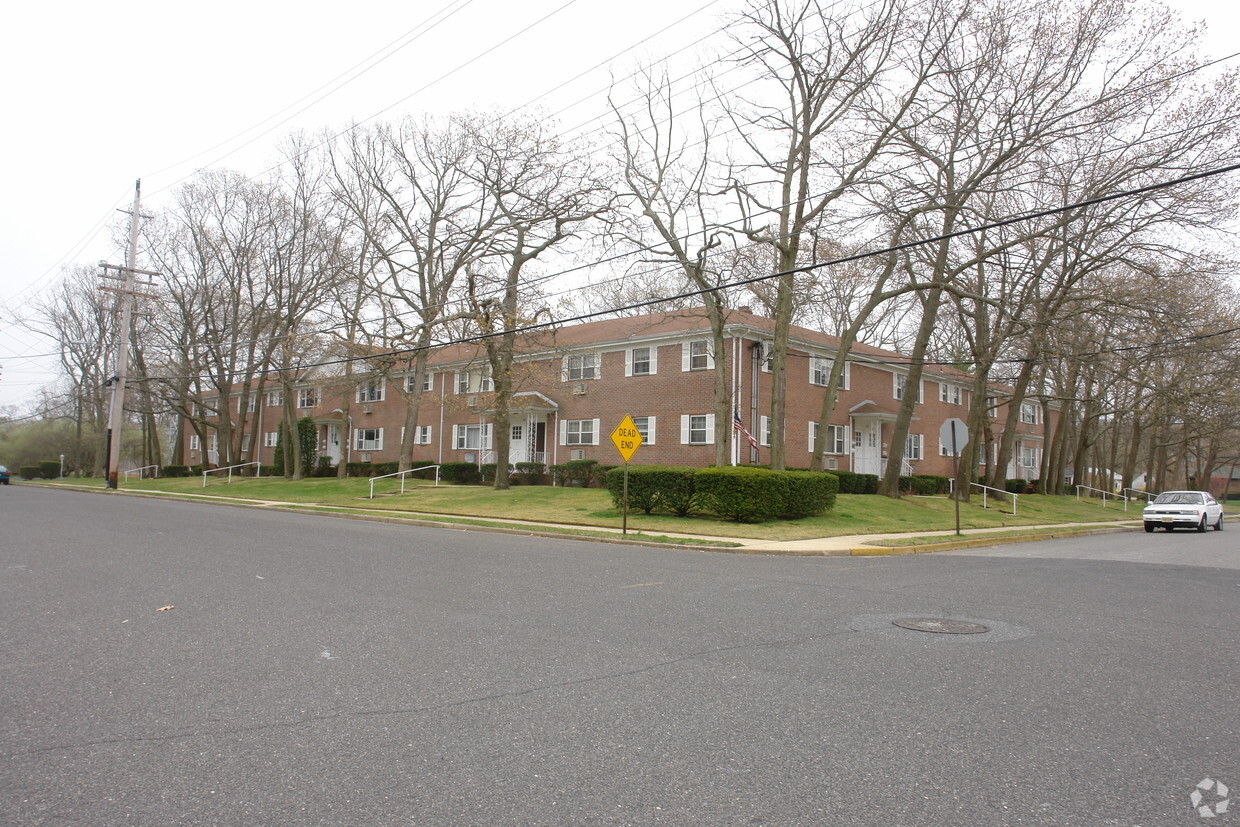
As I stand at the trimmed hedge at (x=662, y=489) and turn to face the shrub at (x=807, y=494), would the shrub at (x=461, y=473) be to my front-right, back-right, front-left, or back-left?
back-left

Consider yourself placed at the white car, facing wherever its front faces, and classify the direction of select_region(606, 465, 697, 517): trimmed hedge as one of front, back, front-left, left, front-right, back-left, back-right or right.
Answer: front

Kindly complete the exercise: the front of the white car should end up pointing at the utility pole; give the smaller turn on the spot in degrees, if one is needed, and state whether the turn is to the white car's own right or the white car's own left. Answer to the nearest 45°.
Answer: approximately 45° to the white car's own right

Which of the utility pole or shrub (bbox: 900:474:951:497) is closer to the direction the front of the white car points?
the utility pole

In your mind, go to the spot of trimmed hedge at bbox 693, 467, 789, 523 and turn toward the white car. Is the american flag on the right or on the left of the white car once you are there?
left

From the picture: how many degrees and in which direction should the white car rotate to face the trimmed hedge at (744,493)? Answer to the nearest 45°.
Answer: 0° — it already faces it

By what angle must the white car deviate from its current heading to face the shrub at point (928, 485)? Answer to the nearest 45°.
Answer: approximately 90° to its right

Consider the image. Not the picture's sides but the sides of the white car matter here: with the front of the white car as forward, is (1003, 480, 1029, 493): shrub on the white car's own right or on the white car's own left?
on the white car's own right

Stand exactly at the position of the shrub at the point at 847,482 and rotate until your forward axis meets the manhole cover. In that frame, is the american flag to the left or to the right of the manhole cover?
right

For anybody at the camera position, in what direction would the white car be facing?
facing the viewer and to the left of the viewer
